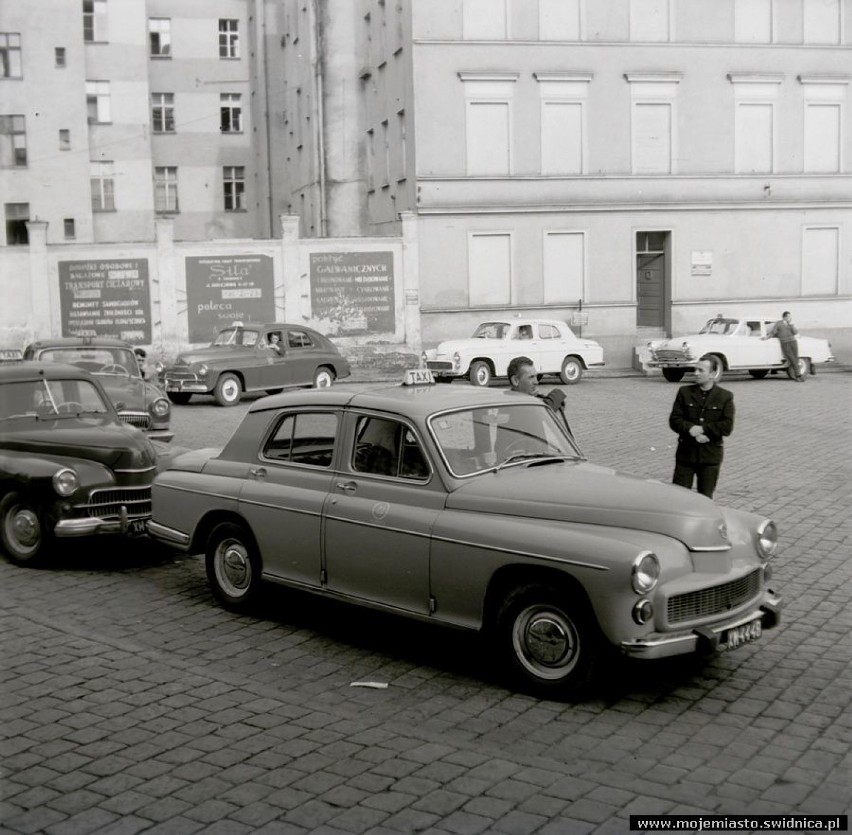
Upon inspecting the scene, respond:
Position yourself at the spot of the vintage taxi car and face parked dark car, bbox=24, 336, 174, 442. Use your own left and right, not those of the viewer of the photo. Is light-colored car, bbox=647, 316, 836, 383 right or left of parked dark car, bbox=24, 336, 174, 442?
right

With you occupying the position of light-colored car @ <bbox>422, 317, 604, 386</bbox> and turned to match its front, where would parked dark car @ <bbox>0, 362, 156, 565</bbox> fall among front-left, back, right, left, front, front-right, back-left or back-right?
front-left

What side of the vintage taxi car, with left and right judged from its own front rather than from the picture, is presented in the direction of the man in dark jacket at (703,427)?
left

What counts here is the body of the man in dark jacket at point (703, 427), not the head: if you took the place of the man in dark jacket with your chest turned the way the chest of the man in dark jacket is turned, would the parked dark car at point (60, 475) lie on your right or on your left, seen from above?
on your right

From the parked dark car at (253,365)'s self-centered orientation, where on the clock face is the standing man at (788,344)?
The standing man is roughly at 7 o'clock from the parked dark car.

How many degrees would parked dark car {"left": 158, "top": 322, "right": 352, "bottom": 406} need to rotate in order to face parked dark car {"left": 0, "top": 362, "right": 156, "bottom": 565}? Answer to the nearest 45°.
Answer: approximately 45° to its left

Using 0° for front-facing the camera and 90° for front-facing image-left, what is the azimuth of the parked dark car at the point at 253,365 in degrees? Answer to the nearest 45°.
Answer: approximately 45°

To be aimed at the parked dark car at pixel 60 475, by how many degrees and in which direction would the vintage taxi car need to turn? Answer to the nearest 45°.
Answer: approximately 180°

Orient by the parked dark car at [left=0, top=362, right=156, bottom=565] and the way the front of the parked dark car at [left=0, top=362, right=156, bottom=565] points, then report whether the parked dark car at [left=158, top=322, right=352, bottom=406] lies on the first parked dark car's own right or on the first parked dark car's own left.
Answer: on the first parked dark car's own left

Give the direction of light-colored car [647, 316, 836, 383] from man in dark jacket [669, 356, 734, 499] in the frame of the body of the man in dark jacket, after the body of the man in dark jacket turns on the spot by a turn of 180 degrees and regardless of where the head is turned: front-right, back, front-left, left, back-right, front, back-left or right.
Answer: front

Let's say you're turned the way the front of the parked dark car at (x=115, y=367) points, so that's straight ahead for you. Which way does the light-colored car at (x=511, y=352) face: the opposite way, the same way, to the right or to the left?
to the right

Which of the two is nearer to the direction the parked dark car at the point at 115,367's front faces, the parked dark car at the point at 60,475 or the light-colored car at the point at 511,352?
the parked dark car

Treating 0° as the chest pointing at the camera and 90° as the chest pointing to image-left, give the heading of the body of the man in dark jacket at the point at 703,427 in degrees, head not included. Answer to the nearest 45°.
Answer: approximately 0°

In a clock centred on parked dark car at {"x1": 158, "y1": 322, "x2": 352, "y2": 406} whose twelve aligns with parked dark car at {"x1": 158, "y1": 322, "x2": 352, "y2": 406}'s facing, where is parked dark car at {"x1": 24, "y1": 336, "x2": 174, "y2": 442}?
parked dark car at {"x1": 24, "y1": 336, "x2": 174, "y2": 442} is roughly at 11 o'clock from parked dark car at {"x1": 158, "y1": 322, "x2": 352, "y2": 406}.
